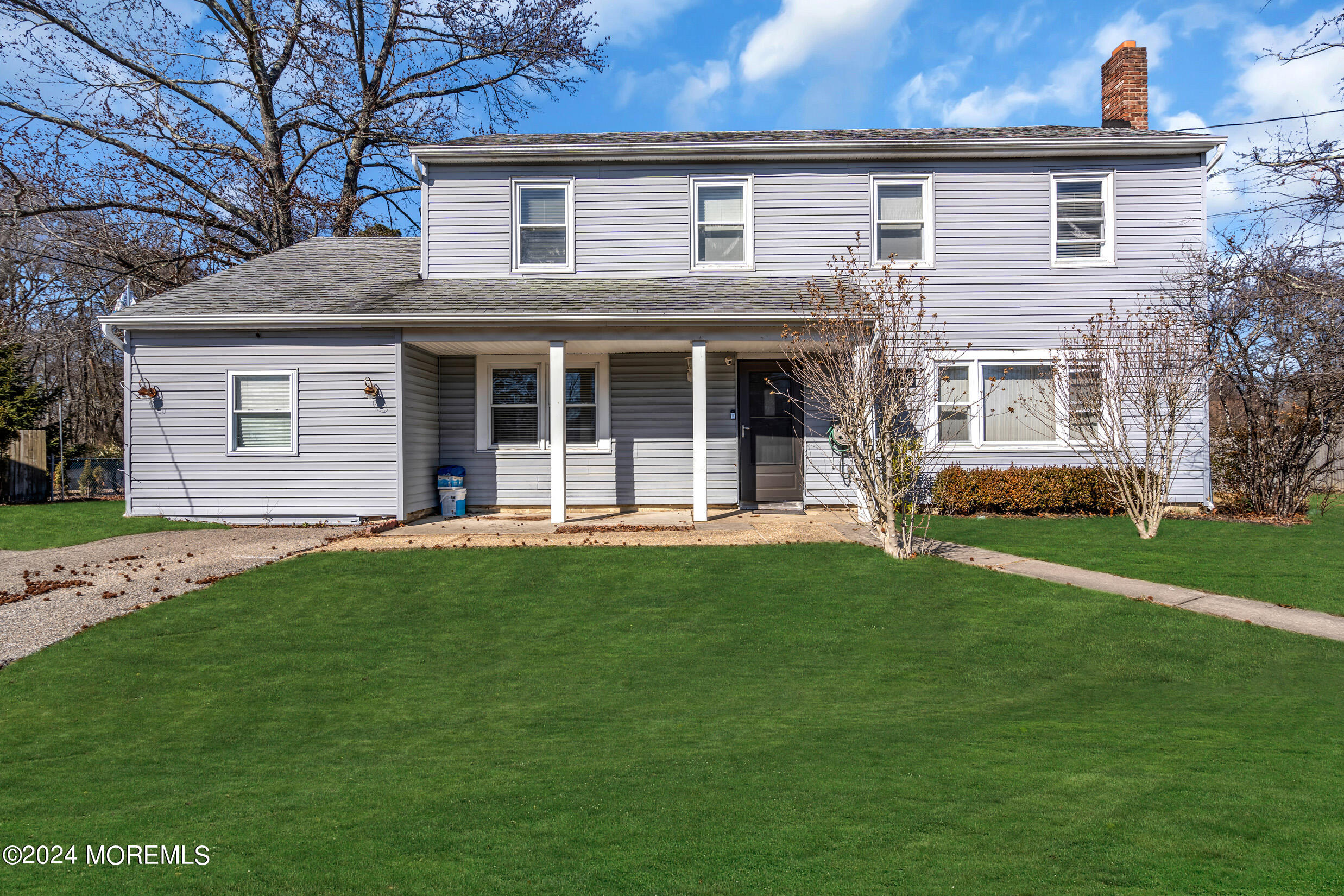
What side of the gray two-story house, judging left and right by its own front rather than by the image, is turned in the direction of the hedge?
left

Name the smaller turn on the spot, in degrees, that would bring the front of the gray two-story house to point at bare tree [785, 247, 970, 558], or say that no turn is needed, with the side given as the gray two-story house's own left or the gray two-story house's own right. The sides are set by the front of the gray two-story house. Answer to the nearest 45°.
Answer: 0° — it already faces it

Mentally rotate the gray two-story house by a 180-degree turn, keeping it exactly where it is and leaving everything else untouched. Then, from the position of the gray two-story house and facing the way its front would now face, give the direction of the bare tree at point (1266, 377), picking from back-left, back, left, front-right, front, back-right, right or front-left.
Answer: right

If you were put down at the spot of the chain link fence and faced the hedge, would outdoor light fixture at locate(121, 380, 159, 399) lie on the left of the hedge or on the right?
right

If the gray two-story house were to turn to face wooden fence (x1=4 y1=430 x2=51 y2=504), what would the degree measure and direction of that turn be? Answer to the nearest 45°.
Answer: approximately 90° to its right

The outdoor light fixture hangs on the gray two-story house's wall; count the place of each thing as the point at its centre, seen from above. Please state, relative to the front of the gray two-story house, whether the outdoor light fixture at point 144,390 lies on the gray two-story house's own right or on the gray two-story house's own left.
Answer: on the gray two-story house's own right

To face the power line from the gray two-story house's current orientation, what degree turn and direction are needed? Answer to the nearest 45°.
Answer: approximately 90° to its left

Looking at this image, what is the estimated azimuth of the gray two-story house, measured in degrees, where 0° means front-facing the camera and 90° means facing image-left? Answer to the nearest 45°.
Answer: approximately 0°
